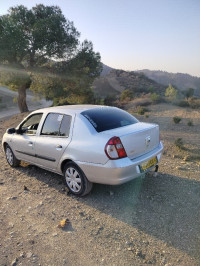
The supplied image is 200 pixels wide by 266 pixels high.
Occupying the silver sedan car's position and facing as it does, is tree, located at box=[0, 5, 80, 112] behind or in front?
in front

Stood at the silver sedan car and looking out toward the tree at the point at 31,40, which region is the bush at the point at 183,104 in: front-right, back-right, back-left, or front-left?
front-right

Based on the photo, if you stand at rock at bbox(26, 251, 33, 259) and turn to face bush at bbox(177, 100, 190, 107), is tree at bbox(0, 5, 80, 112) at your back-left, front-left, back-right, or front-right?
front-left

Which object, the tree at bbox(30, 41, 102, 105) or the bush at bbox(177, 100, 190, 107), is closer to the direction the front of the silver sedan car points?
the tree

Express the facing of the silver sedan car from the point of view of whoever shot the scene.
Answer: facing away from the viewer and to the left of the viewer

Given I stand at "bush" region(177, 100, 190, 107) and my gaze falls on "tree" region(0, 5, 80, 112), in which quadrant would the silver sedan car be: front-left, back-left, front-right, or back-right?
front-left

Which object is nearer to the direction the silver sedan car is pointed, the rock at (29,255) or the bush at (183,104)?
the bush

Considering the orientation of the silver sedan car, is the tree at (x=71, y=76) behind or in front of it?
in front

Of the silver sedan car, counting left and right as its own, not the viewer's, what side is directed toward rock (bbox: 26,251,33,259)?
left

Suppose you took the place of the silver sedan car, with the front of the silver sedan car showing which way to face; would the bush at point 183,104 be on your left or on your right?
on your right
